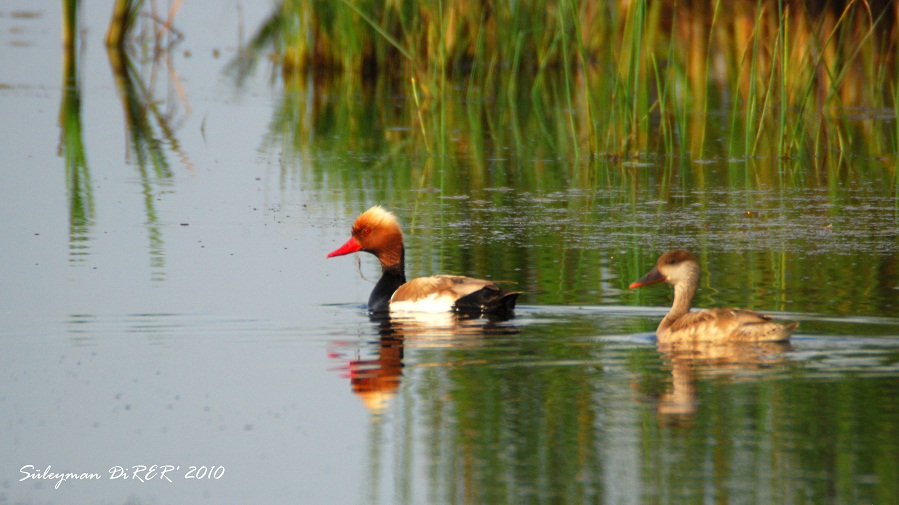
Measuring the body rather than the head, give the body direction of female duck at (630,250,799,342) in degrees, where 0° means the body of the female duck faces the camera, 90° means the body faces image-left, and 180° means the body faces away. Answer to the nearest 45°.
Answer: approximately 90°
